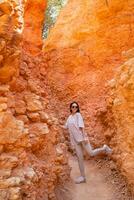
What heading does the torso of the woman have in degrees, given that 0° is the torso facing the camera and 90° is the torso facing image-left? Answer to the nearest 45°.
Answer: approximately 45°
